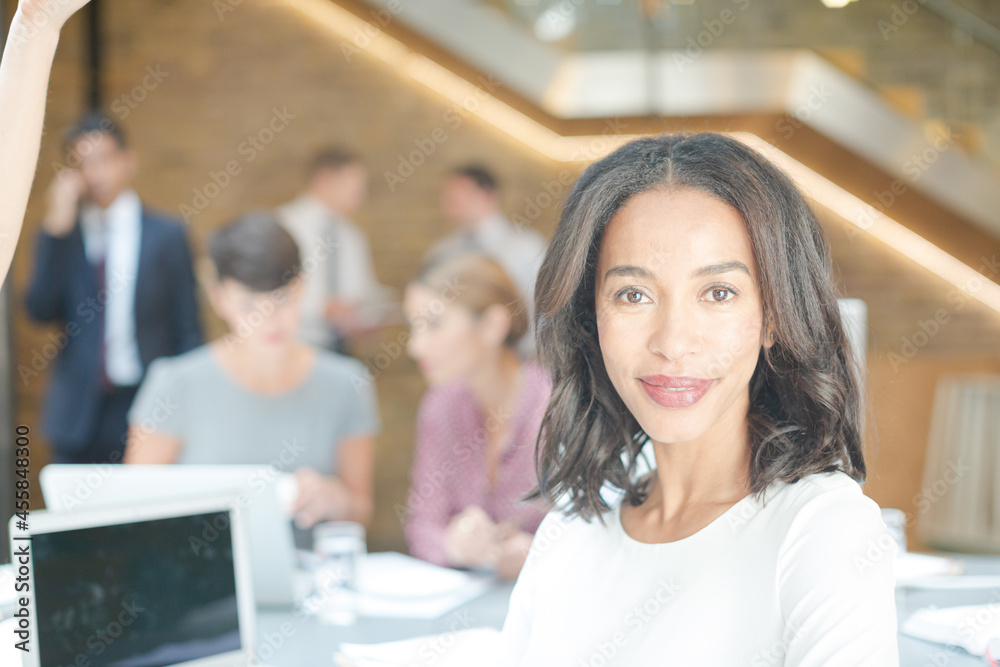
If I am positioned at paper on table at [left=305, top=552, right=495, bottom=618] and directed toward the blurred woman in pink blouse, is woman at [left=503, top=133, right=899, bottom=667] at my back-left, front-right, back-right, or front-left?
back-right

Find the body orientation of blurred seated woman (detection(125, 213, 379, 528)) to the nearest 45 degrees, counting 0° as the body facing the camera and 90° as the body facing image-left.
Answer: approximately 0°

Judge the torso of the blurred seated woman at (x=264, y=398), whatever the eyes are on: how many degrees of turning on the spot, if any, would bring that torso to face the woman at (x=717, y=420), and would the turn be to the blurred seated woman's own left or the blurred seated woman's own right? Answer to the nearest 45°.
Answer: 0° — they already face them

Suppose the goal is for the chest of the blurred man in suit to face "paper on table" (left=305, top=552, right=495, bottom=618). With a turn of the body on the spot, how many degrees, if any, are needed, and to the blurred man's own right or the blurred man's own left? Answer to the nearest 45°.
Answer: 0° — they already face it

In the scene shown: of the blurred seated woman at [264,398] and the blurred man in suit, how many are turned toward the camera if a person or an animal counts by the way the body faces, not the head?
2

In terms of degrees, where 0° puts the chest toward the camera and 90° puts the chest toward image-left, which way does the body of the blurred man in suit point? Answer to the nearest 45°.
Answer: approximately 0°

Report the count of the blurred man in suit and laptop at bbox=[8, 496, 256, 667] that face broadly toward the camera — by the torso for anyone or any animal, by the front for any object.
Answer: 2
